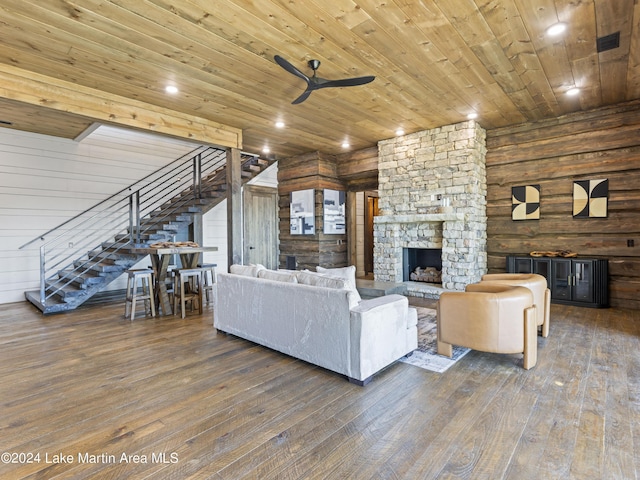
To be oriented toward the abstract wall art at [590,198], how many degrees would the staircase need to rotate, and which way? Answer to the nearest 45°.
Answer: approximately 90° to its left

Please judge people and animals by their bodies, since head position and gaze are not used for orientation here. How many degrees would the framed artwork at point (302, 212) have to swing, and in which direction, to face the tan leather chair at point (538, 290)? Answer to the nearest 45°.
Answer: approximately 90° to its left

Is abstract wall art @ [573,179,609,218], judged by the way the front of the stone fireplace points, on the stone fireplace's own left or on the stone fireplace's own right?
on the stone fireplace's own left

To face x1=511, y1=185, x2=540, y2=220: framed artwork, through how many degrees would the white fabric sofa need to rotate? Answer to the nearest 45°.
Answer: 0° — it already faces it

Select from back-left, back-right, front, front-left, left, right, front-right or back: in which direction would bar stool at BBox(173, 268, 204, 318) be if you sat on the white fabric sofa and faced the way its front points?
left

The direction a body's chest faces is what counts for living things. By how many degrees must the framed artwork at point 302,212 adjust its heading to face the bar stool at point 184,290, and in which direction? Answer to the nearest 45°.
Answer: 0° — it already faces it

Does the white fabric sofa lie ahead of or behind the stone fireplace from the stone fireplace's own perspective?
ahead

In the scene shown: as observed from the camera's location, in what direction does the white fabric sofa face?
facing away from the viewer and to the right of the viewer

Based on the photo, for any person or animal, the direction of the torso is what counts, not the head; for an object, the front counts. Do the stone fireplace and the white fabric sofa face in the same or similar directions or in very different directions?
very different directions

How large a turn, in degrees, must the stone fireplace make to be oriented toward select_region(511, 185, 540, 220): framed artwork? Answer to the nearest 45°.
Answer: approximately 135° to its left

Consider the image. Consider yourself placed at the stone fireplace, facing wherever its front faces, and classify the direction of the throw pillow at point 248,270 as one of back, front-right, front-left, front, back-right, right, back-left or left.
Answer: front

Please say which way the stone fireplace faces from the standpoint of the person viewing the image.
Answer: facing the viewer and to the left of the viewer

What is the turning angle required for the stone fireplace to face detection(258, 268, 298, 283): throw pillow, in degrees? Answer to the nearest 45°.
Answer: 0° — it already faces it
